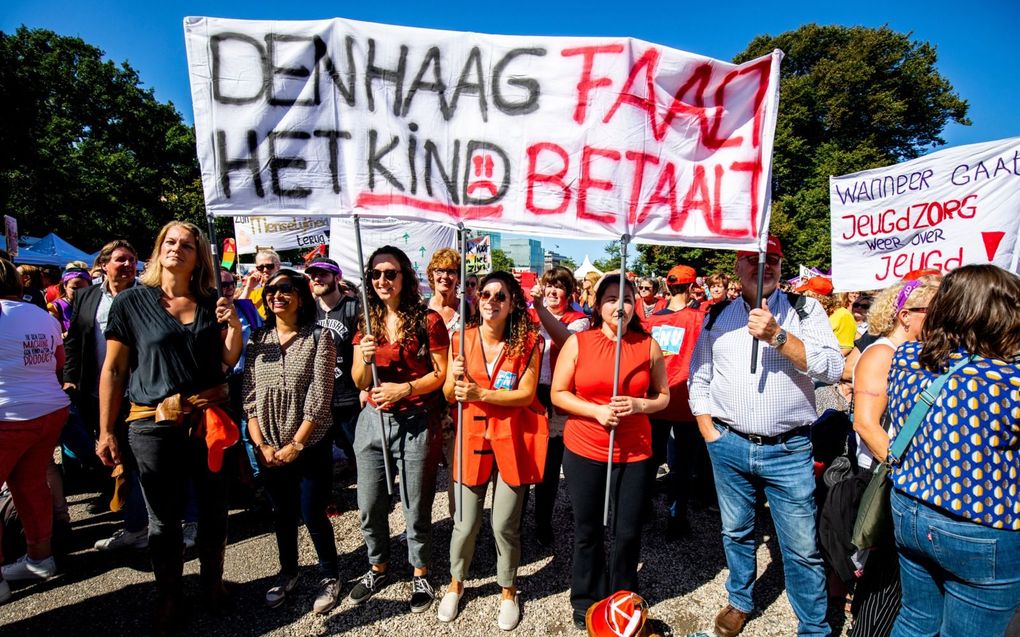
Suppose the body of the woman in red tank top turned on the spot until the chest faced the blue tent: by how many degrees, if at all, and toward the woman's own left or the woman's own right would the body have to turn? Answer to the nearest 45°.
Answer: approximately 135° to the woman's own right

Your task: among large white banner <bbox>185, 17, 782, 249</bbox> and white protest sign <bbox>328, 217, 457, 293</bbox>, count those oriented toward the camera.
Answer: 2

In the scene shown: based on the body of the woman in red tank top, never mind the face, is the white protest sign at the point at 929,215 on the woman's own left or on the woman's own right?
on the woman's own left

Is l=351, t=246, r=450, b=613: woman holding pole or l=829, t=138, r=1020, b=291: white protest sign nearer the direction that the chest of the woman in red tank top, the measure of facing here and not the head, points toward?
the woman holding pole

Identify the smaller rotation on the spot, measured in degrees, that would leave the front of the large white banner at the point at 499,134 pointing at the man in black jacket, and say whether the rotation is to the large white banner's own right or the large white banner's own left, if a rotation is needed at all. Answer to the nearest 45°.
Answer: approximately 90° to the large white banner's own right

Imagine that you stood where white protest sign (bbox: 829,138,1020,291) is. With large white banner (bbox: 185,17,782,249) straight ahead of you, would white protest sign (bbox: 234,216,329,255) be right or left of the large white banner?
right

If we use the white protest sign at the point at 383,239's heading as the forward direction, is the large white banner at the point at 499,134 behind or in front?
in front
